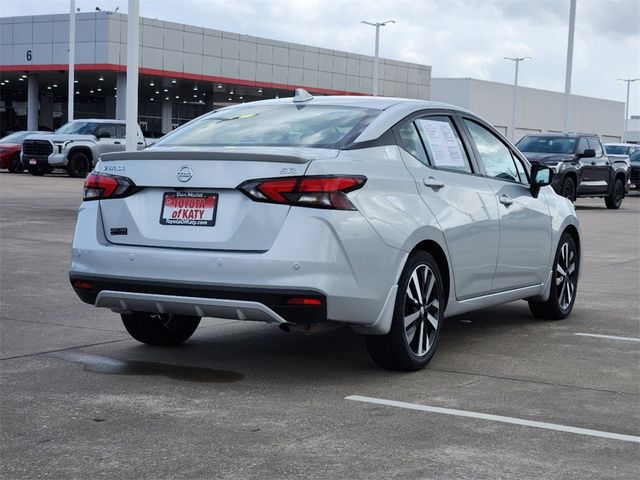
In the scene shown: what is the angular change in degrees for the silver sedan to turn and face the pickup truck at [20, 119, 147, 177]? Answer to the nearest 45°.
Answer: approximately 45° to its left

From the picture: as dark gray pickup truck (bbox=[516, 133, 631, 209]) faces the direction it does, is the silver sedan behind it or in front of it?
in front

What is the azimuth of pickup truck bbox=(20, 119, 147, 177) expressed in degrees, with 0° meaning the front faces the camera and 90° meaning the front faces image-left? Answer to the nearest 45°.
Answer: approximately 45°

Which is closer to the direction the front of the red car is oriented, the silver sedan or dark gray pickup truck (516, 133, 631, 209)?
the silver sedan

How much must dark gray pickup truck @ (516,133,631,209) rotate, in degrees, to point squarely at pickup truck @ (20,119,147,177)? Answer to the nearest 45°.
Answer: approximately 45° to its right

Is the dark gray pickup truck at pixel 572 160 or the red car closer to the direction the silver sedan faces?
the dark gray pickup truck

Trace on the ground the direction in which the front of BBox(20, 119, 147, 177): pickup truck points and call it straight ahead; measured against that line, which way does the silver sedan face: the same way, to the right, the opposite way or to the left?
the opposite way

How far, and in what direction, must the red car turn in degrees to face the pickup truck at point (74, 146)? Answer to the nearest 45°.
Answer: approximately 90° to its left

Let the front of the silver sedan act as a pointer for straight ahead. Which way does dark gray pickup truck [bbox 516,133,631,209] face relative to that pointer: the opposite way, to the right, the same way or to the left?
the opposite way

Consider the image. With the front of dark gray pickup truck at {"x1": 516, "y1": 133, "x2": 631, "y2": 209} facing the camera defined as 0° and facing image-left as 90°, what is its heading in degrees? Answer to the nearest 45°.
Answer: approximately 45°

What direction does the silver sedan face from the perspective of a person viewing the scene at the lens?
facing away from the viewer and to the right of the viewer

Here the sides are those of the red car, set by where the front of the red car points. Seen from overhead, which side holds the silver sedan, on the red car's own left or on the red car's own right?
on the red car's own left

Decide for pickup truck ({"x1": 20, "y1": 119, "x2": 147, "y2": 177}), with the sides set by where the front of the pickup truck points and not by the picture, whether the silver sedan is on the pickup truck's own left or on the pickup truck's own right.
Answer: on the pickup truck's own left

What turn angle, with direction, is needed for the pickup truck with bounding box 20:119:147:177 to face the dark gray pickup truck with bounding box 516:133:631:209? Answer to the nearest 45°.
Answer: approximately 90° to its left

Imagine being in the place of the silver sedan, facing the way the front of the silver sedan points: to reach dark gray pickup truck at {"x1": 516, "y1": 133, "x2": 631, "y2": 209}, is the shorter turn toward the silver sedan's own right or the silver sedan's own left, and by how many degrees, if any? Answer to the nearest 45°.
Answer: approximately 45° to the silver sedan's own left

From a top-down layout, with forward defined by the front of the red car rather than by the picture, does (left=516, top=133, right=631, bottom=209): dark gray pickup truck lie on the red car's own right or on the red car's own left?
on the red car's own left
